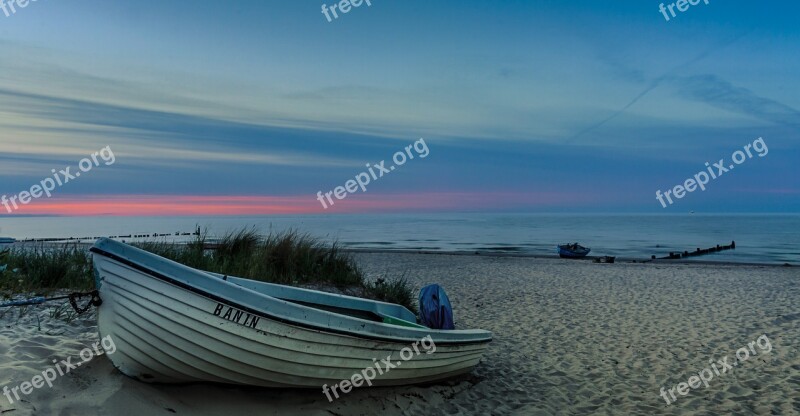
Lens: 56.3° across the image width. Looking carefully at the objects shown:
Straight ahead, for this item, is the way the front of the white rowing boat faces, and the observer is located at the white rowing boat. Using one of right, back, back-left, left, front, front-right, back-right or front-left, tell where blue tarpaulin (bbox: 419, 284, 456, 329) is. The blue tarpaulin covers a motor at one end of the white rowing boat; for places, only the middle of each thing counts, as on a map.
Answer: back

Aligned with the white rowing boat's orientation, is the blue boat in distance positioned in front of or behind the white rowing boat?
behind

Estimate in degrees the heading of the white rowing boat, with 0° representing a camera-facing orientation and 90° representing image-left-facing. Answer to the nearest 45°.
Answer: approximately 45°
